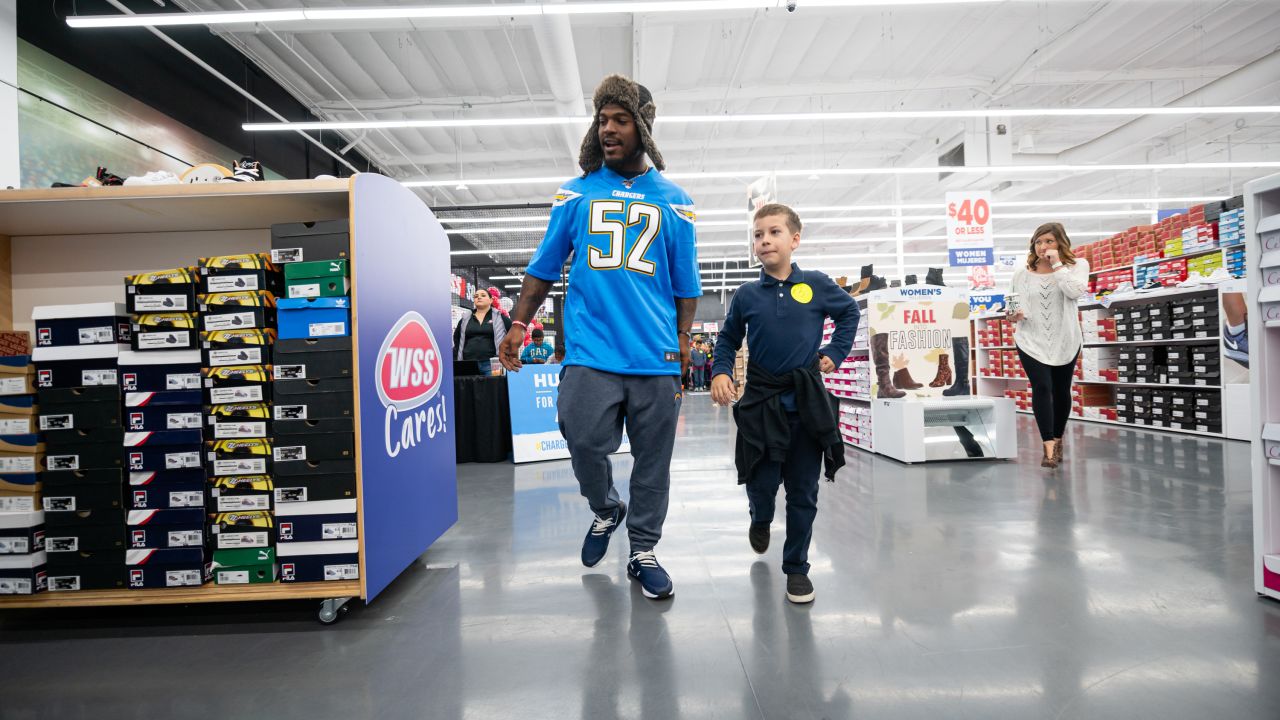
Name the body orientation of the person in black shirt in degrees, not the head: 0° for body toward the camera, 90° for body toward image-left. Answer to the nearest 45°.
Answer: approximately 0°

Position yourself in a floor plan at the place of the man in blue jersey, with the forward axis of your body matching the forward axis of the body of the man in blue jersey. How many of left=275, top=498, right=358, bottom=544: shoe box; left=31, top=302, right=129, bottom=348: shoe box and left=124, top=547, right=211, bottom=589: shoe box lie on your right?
3

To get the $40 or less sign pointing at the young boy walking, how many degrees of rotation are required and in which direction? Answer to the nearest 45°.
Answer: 0° — it already faces them

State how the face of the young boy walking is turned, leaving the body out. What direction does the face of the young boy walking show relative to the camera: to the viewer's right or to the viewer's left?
to the viewer's left

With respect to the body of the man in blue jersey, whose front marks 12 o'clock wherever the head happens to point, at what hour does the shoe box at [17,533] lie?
The shoe box is roughly at 3 o'clock from the man in blue jersey.
